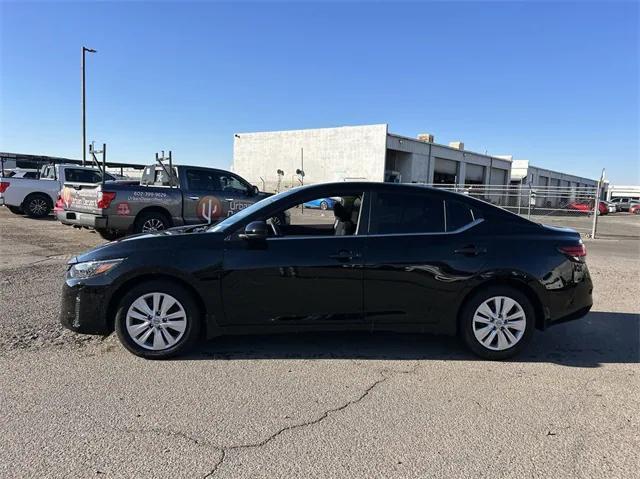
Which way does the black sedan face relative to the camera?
to the viewer's left

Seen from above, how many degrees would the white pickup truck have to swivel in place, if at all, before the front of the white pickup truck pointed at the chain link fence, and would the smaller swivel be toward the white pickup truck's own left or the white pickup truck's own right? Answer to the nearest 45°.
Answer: approximately 45° to the white pickup truck's own right

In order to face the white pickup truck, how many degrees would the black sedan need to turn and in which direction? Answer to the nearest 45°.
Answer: approximately 45° to its right

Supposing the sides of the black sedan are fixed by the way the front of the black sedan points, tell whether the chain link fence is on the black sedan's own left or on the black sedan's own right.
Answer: on the black sedan's own right

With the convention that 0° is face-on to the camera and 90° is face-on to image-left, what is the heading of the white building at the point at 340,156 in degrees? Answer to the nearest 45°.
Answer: approximately 315°

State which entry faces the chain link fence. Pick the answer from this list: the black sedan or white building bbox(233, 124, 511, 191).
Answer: the white building

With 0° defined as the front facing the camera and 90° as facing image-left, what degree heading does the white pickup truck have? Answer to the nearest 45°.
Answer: approximately 225°

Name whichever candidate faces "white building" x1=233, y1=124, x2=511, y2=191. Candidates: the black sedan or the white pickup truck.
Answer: the white pickup truck
